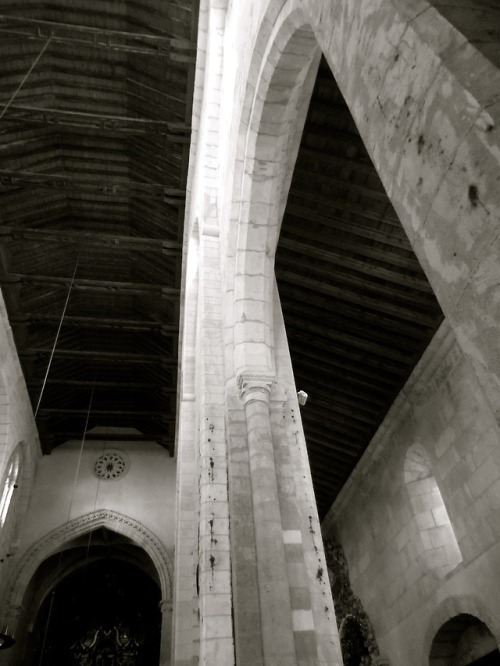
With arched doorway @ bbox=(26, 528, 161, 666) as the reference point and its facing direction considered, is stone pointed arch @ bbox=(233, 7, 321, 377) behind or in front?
in front

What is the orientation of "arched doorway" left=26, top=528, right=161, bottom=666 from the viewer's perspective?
toward the camera

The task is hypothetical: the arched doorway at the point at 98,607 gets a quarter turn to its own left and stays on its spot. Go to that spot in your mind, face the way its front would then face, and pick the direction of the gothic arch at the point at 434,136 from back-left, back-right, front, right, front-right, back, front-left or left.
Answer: right
